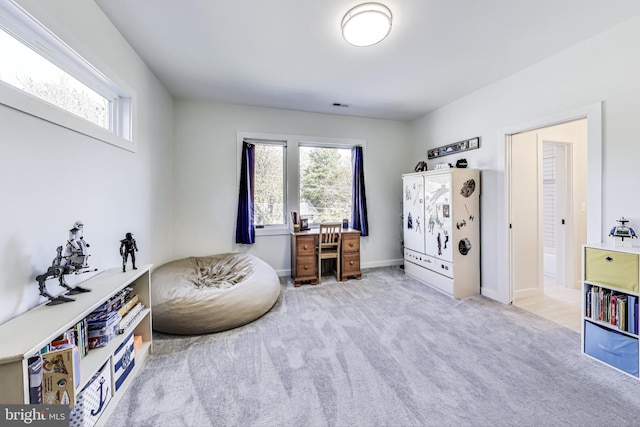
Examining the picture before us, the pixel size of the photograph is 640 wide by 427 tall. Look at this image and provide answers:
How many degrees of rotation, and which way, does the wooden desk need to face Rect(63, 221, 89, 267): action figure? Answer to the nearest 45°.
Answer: approximately 45° to its right

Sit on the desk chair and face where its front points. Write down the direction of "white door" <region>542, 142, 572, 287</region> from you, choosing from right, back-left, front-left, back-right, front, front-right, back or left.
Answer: right

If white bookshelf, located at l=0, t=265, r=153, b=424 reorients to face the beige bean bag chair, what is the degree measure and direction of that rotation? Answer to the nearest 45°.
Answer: approximately 90° to its left

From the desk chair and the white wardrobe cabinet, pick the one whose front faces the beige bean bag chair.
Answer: the white wardrobe cabinet

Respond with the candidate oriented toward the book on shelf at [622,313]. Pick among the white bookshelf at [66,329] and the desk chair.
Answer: the white bookshelf

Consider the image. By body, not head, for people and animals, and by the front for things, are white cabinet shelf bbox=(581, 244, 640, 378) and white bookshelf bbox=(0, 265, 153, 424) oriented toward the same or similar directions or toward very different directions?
very different directions

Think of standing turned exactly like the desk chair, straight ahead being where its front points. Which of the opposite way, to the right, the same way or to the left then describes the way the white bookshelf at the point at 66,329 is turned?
to the right

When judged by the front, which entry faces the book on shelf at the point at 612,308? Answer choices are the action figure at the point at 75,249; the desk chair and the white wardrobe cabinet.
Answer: the action figure

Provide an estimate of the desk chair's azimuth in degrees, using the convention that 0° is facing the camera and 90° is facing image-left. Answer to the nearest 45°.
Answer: approximately 180°

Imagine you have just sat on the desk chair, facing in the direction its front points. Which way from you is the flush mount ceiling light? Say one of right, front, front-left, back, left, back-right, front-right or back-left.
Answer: back

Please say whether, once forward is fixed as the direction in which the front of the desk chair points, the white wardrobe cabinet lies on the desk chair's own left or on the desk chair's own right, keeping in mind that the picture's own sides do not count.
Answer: on the desk chair's own right

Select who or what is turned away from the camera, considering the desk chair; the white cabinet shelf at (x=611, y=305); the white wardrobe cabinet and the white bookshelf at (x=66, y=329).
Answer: the desk chair

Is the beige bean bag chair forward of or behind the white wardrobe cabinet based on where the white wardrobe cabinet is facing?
forward

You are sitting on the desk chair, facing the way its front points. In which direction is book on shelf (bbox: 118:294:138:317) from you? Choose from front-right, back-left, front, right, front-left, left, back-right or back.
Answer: back-left

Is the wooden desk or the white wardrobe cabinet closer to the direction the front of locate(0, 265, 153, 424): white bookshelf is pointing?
the white wardrobe cabinet

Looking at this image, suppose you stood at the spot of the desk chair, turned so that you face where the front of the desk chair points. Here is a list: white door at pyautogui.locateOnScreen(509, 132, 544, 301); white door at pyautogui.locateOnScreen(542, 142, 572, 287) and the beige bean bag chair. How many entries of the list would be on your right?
2

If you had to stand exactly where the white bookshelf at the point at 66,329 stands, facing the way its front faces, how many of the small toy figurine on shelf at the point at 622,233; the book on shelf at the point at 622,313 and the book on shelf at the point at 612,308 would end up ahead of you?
3
